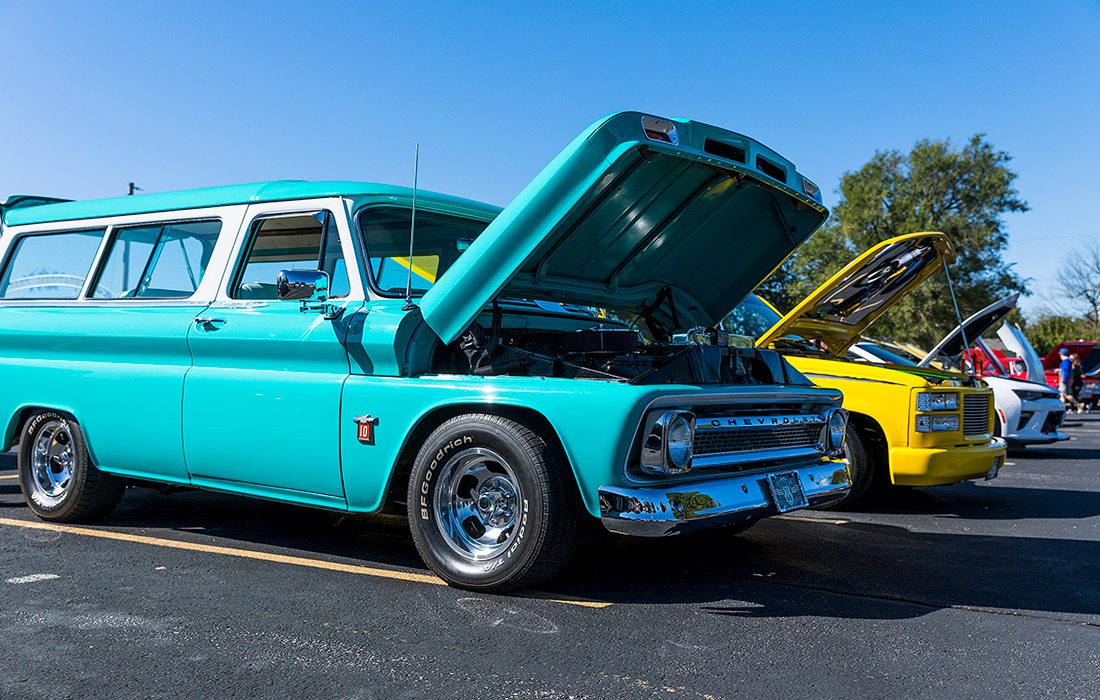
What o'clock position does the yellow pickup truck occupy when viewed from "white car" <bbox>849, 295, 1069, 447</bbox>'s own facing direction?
The yellow pickup truck is roughly at 2 o'clock from the white car.

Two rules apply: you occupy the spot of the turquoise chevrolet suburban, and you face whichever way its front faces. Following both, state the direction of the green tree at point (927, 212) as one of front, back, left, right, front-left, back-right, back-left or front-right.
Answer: left

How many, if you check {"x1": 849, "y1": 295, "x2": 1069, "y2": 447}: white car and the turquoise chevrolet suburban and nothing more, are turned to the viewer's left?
0

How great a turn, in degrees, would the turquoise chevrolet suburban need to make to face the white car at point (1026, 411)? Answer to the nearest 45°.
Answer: approximately 90° to its left

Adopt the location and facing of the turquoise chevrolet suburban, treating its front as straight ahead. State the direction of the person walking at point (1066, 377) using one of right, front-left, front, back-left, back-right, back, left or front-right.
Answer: left

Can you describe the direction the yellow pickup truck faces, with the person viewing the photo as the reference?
facing the viewer and to the right of the viewer

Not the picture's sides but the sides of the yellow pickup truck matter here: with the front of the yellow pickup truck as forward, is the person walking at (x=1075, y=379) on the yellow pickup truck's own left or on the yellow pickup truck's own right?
on the yellow pickup truck's own left

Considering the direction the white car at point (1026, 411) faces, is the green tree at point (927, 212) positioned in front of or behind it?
behind

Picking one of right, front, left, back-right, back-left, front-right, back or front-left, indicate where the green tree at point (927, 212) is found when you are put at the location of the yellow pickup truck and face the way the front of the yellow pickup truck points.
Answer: back-left

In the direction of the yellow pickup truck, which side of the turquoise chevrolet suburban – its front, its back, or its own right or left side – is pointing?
left

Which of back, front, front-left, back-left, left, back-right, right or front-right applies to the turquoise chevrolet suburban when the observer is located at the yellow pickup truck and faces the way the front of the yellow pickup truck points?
right
